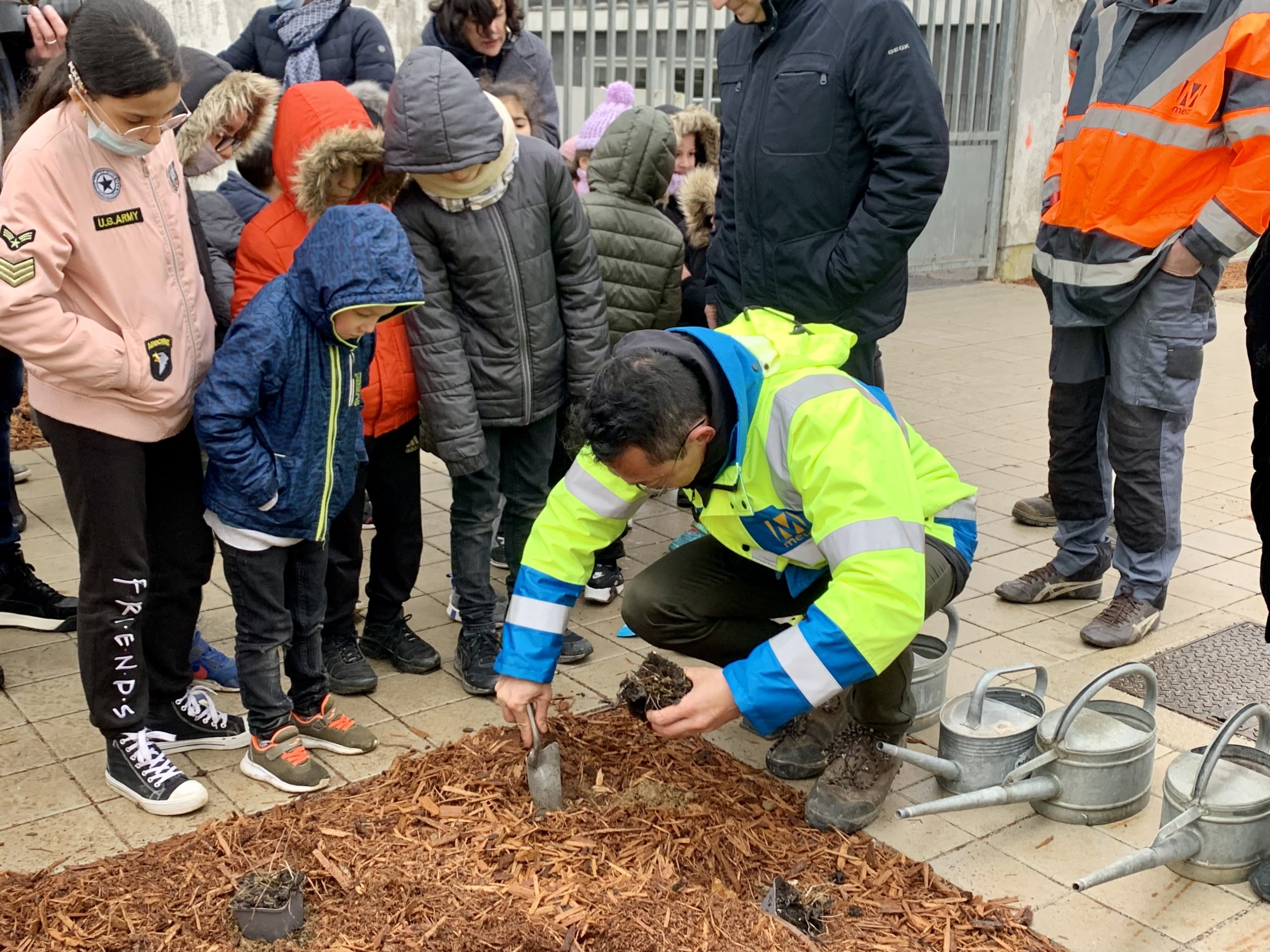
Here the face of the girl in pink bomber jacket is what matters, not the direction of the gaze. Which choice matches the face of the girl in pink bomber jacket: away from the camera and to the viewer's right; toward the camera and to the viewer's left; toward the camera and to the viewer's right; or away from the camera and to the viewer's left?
toward the camera and to the viewer's right

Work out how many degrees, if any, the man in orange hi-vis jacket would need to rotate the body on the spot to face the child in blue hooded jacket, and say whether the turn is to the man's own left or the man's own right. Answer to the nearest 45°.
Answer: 0° — they already face them

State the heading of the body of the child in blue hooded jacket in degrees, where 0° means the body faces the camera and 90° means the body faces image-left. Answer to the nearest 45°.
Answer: approximately 315°

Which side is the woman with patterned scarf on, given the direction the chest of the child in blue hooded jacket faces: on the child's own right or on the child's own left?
on the child's own left

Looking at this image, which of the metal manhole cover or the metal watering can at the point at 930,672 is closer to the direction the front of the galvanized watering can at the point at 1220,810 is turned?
the metal watering can

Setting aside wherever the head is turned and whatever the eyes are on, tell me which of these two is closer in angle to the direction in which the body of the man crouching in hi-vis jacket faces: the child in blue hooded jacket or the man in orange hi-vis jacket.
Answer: the child in blue hooded jacket
